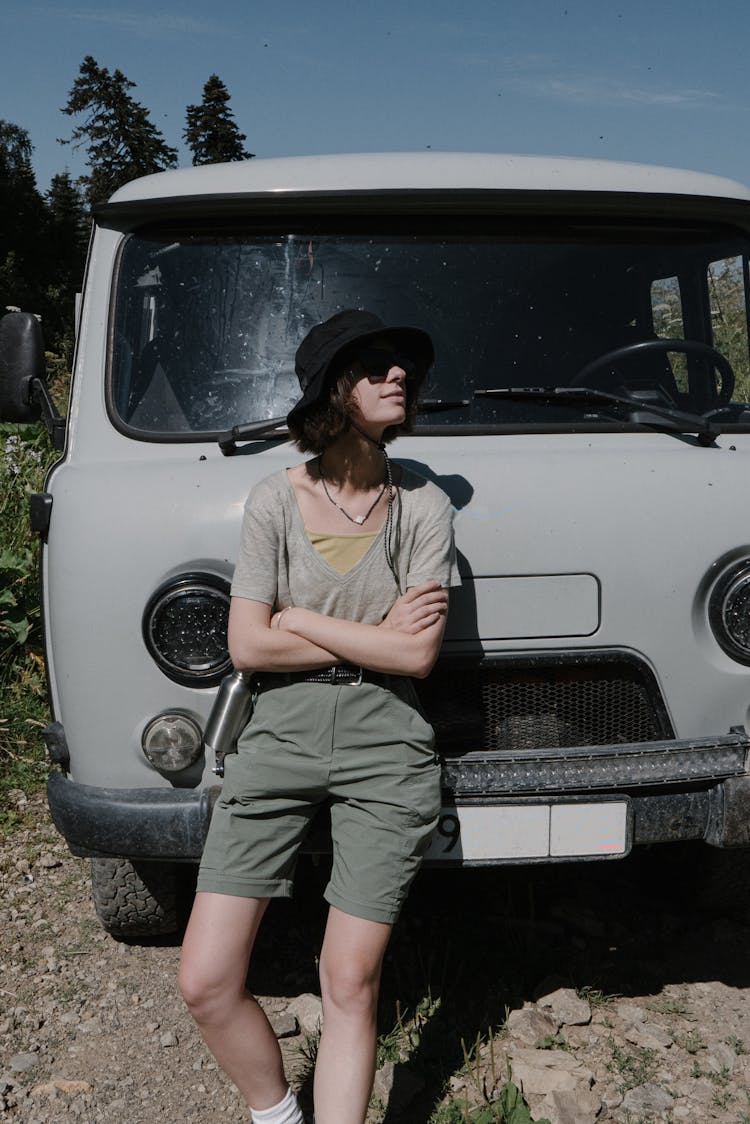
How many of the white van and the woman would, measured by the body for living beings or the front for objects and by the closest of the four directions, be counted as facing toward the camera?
2

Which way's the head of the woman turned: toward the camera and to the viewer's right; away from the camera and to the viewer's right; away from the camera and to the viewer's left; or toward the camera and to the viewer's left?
toward the camera and to the viewer's right

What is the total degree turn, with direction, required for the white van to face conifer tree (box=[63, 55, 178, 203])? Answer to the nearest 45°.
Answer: approximately 180°

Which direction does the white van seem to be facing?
toward the camera

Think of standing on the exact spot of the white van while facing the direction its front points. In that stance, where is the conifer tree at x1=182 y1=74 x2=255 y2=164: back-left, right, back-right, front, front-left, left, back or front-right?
back

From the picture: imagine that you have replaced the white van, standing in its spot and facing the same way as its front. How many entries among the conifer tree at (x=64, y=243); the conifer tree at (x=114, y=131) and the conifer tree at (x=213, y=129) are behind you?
3

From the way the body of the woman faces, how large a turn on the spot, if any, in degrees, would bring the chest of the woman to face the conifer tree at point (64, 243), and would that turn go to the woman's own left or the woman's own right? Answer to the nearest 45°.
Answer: approximately 180°

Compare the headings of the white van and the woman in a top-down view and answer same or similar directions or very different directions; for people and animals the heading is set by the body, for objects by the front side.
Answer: same or similar directions

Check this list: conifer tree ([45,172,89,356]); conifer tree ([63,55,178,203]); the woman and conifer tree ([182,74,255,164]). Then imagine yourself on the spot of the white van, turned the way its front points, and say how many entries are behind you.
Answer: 3

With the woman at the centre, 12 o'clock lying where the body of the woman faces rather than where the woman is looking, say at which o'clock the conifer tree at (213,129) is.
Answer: The conifer tree is roughly at 6 o'clock from the woman.

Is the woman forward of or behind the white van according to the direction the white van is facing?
forward

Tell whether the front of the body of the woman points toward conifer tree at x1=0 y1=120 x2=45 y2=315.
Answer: no

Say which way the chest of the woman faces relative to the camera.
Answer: toward the camera
